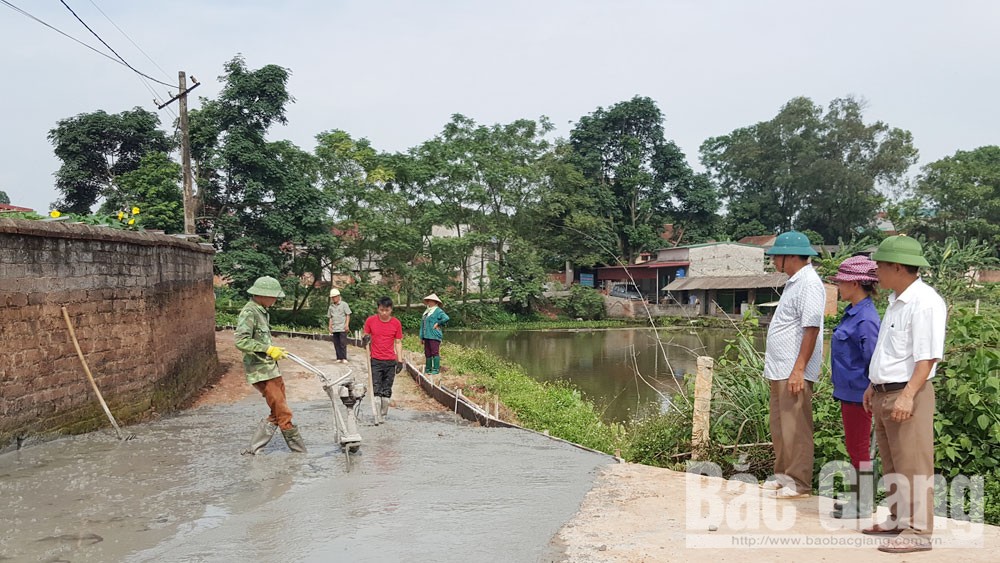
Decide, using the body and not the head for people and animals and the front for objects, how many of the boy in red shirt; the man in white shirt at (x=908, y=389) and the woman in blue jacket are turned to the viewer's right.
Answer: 0

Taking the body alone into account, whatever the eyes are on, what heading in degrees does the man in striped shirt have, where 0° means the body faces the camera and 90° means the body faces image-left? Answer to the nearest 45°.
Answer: approximately 90°

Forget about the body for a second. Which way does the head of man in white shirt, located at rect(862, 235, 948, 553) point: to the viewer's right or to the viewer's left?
to the viewer's left

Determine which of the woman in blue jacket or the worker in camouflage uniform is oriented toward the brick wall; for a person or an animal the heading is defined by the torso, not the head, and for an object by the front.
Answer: the woman in blue jacket

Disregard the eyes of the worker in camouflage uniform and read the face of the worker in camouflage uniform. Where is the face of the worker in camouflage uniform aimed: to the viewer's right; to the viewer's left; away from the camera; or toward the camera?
to the viewer's right

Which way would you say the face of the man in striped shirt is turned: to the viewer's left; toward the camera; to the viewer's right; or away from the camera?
to the viewer's left

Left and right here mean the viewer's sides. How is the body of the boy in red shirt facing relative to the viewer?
facing the viewer

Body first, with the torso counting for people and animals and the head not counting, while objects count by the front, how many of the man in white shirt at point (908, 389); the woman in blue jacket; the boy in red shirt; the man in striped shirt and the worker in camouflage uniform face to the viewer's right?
1

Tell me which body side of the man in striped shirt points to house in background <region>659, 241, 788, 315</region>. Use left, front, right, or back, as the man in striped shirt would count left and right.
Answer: right

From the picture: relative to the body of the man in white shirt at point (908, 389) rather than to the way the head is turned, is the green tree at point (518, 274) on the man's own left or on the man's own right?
on the man's own right

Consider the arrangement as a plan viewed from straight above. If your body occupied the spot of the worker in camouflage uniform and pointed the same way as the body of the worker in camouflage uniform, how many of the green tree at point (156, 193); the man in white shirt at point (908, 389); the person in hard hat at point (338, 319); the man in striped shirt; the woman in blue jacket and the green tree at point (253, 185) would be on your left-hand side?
3

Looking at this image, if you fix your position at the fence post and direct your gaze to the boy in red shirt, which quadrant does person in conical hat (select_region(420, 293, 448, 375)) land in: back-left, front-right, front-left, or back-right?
front-right

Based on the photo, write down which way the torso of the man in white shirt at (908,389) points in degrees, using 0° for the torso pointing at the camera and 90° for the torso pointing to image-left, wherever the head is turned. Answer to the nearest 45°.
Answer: approximately 90°

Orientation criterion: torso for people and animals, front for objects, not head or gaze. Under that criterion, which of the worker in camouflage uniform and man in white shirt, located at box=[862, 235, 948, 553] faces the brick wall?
the man in white shirt

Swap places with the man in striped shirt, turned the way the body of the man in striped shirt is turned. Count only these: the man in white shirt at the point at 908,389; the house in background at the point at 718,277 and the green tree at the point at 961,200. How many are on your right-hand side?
2

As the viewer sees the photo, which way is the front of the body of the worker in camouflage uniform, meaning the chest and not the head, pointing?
to the viewer's right
